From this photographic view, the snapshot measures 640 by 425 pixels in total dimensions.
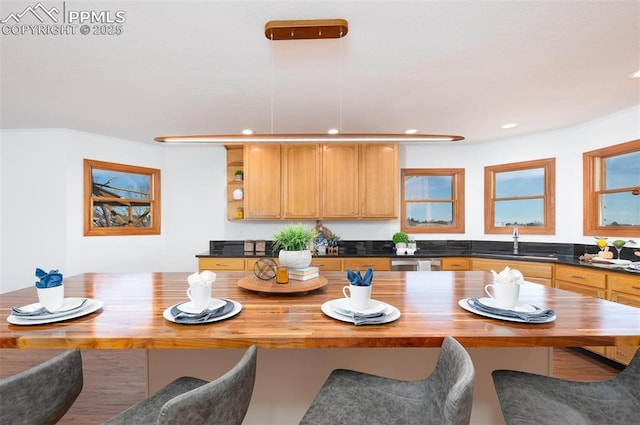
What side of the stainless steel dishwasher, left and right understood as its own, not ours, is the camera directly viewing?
front

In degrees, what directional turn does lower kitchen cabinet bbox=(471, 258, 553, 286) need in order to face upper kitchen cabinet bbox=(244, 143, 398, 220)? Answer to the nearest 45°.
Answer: approximately 45° to its right

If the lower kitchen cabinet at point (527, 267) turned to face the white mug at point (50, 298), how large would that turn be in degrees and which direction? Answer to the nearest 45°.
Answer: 0° — it already faces it

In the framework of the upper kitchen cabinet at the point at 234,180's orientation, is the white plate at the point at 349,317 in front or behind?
in front

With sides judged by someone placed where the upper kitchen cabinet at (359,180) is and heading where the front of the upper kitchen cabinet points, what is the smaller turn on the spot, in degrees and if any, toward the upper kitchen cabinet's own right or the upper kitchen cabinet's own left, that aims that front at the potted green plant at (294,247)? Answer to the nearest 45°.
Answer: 0° — it already faces it

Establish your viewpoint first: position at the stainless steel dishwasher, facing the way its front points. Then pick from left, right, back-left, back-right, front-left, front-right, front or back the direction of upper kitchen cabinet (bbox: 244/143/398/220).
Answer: right

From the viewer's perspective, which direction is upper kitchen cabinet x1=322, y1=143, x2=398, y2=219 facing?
toward the camera

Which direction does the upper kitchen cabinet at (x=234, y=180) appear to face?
toward the camera

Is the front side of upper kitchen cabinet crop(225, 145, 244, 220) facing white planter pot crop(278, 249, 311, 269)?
yes

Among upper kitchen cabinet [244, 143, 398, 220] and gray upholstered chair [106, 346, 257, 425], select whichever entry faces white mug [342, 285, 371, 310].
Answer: the upper kitchen cabinet
